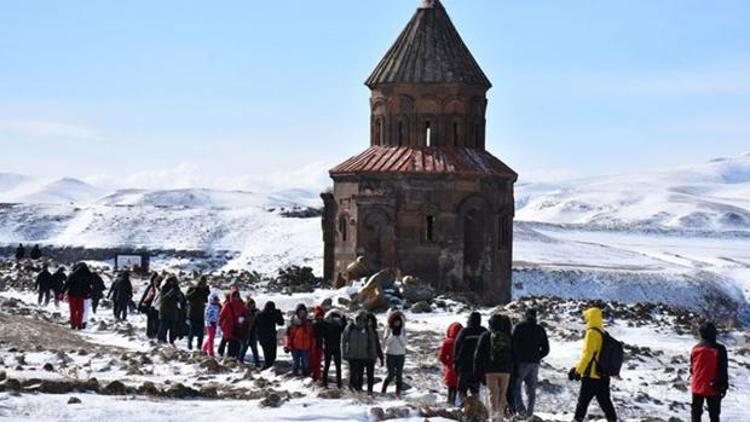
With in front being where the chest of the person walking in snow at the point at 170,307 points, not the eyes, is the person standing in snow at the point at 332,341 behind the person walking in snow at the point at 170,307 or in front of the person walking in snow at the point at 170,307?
behind

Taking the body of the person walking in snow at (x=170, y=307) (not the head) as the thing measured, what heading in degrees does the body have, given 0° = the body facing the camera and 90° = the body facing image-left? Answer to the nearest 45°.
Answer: approximately 180°

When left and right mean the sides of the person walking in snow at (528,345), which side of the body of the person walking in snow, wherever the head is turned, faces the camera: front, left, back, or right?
back

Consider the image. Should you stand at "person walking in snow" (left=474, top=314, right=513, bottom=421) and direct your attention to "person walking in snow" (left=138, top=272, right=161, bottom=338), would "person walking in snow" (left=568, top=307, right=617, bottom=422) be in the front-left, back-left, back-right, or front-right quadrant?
back-right
